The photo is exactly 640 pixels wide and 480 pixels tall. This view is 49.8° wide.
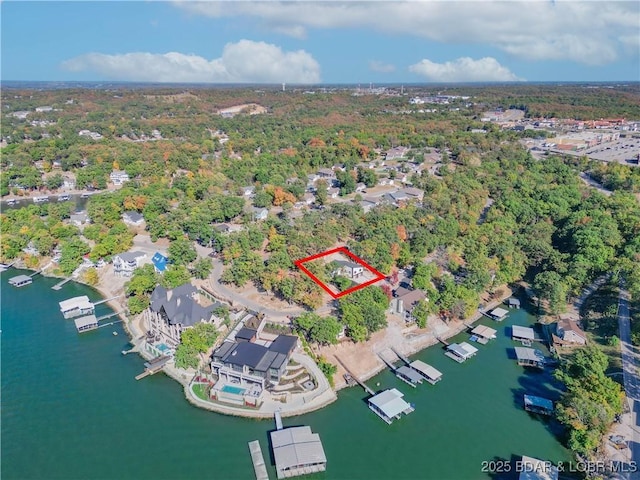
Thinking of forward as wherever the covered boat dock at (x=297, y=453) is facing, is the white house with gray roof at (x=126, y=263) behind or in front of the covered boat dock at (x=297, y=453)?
behind

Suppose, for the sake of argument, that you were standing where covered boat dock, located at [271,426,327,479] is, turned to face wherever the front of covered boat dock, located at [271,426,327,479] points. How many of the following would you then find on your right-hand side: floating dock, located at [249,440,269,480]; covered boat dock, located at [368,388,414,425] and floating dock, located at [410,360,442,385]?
1

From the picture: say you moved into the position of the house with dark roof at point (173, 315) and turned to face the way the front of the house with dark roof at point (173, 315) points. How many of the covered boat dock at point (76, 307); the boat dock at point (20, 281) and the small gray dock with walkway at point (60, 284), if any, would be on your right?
3

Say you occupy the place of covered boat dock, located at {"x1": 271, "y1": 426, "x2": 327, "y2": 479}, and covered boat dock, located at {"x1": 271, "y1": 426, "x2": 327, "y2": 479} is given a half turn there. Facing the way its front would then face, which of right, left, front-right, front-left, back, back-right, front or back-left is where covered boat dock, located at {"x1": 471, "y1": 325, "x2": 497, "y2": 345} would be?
front-right

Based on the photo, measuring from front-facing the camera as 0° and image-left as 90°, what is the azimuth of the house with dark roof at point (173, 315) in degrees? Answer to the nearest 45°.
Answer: approximately 45°

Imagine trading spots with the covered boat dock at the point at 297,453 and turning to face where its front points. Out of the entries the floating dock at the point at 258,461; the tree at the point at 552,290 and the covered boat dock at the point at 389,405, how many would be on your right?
1

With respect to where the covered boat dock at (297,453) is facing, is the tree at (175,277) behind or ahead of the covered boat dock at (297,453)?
behind

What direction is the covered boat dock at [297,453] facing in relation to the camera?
toward the camera
